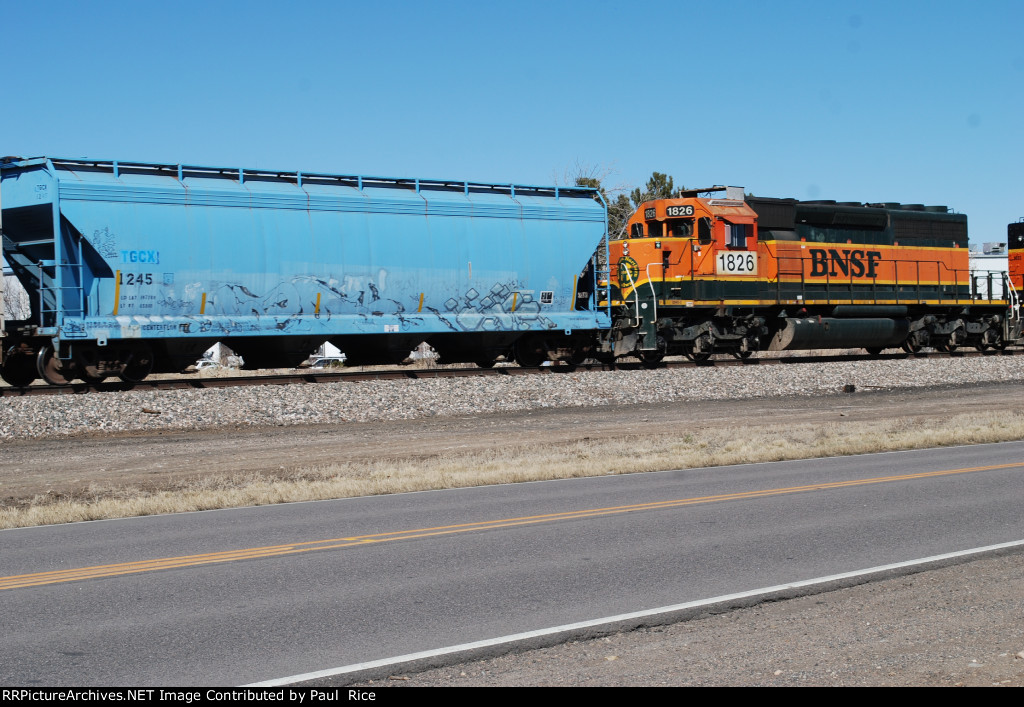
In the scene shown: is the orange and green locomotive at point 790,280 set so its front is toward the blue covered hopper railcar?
yes

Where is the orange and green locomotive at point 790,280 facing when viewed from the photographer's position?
facing the viewer and to the left of the viewer
